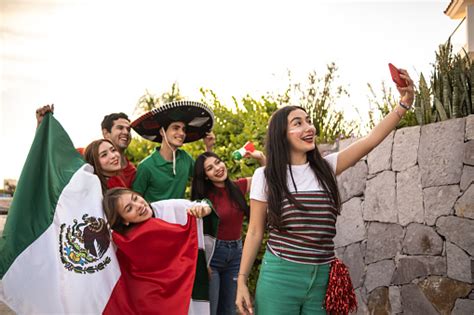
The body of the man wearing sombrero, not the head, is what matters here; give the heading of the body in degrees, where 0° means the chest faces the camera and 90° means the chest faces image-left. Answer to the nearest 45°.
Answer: approximately 315°

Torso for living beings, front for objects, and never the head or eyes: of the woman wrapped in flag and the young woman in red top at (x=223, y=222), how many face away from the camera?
0

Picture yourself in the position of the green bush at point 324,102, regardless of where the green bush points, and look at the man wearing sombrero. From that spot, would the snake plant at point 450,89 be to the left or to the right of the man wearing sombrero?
left

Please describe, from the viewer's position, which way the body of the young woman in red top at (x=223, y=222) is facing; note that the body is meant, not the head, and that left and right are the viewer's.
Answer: facing the viewer and to the right of the viewer

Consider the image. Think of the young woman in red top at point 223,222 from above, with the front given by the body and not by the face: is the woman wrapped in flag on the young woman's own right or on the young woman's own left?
on the young woman's own right

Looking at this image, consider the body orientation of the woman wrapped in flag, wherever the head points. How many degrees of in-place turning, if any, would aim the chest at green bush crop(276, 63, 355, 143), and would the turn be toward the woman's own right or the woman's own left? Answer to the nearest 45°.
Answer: approximately 90° to the woman's own left

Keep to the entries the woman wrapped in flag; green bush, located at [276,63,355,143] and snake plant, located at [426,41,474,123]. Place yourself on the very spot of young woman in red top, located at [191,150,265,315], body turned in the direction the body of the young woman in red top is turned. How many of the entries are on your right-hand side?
1

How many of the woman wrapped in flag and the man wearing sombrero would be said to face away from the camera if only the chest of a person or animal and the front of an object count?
0

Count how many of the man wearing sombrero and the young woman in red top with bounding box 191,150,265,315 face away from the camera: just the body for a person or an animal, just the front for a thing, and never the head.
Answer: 0
